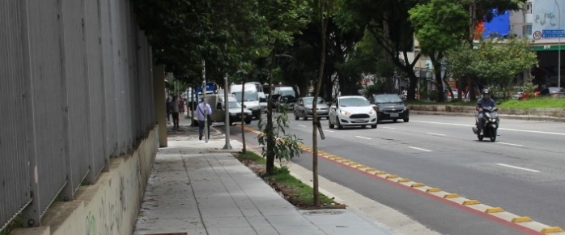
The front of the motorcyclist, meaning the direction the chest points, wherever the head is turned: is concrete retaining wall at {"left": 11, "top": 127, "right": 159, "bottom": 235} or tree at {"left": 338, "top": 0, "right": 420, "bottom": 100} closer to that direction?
the concrete retaining wall

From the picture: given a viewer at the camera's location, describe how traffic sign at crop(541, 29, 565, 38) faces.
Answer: facing the viewer

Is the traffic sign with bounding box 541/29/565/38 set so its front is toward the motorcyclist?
yes

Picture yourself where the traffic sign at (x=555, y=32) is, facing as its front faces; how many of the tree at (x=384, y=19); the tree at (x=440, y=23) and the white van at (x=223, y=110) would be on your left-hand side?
0

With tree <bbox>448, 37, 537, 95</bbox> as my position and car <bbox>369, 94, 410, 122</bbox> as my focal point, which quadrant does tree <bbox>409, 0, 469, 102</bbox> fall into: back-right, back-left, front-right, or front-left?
front-right

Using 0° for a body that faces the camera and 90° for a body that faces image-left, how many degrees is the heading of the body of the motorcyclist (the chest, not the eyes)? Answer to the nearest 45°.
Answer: approximately 315°

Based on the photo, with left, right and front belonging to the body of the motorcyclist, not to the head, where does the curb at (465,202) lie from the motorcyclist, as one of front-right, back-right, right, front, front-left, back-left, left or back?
front-right

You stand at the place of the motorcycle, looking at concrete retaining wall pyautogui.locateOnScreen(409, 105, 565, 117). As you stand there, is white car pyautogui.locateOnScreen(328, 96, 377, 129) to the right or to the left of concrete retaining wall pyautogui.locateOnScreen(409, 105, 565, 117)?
left

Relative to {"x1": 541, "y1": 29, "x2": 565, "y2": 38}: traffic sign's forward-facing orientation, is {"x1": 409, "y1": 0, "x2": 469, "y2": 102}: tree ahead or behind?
ahead

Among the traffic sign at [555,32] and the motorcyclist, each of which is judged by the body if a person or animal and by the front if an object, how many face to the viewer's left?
0

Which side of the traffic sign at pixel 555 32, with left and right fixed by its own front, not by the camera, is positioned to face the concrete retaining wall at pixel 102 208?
front

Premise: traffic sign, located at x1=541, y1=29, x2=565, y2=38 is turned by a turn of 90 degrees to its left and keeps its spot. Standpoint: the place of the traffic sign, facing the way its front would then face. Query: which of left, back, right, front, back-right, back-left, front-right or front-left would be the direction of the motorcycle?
right

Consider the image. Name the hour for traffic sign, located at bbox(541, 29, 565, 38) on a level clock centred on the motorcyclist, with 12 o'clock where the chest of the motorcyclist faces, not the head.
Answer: The traffic sign is roughly at 8 o'clock from the motorcyclist.

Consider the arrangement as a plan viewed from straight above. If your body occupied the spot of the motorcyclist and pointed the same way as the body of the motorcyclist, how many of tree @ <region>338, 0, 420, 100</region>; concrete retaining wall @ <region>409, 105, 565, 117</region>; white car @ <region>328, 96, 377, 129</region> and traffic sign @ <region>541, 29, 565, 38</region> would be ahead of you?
0

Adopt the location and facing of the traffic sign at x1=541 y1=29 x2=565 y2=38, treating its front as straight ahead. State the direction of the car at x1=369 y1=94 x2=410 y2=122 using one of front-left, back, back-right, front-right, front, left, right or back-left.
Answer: front-right
